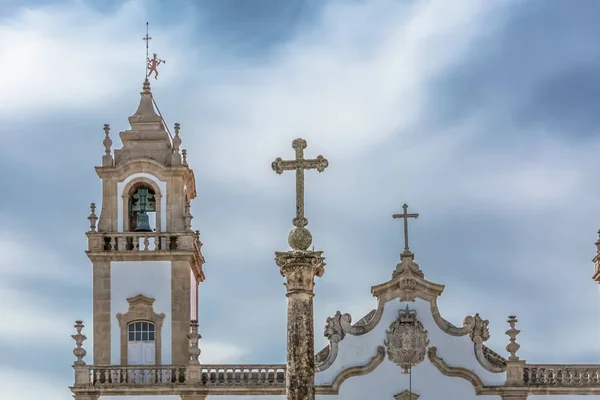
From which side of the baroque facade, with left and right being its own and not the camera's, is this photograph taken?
front

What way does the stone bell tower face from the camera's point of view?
toward the camera

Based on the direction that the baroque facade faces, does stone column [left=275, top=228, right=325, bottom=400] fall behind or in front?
in front

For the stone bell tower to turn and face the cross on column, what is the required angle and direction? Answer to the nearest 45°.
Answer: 0° — it already faces it

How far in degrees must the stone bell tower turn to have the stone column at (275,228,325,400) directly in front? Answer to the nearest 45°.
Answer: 0° — it already faces it
